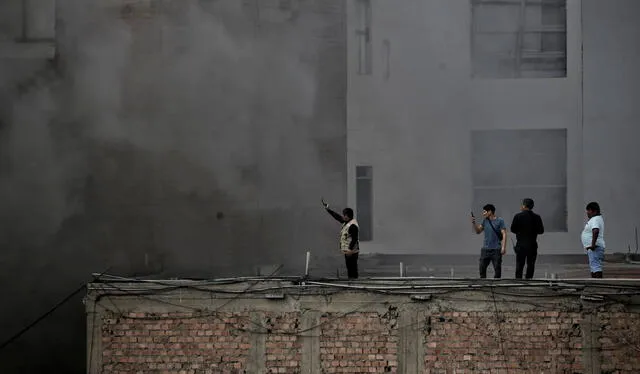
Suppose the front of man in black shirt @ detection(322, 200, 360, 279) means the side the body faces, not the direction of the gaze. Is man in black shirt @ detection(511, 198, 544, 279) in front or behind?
behind

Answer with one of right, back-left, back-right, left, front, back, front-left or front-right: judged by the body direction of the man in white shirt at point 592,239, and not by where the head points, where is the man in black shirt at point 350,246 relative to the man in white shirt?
front

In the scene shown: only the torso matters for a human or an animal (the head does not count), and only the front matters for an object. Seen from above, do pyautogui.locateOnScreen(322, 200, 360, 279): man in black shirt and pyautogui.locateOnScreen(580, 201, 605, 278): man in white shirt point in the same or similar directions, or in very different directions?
same or similar directions

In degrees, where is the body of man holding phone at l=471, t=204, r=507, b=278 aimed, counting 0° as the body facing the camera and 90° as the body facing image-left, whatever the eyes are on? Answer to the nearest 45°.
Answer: approximately 45°

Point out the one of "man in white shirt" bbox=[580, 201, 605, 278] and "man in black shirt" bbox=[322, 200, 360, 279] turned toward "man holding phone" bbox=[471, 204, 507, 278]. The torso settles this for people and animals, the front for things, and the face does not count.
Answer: the man in white shirt

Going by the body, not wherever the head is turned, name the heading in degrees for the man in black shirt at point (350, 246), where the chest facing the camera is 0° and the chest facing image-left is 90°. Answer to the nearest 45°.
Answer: approximately 90°

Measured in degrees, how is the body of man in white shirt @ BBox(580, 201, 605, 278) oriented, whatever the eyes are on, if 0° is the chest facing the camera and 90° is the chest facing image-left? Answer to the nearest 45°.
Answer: approximately 90°

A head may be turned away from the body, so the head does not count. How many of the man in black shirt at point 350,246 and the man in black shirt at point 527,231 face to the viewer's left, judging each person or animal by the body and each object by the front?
1

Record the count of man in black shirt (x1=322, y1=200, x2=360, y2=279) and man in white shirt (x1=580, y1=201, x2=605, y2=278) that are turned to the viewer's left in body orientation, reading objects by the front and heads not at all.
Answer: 2

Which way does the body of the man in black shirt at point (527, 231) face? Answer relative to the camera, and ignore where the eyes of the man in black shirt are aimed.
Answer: away from the camera
